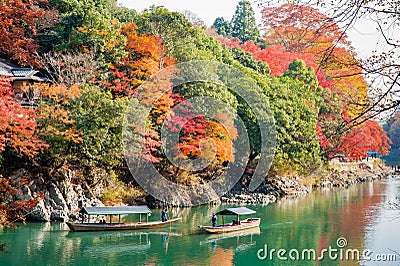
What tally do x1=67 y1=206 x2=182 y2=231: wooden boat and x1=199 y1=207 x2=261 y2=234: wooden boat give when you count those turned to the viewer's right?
1

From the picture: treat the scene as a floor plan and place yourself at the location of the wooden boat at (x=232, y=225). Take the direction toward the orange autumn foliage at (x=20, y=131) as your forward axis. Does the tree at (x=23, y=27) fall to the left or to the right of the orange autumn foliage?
right
